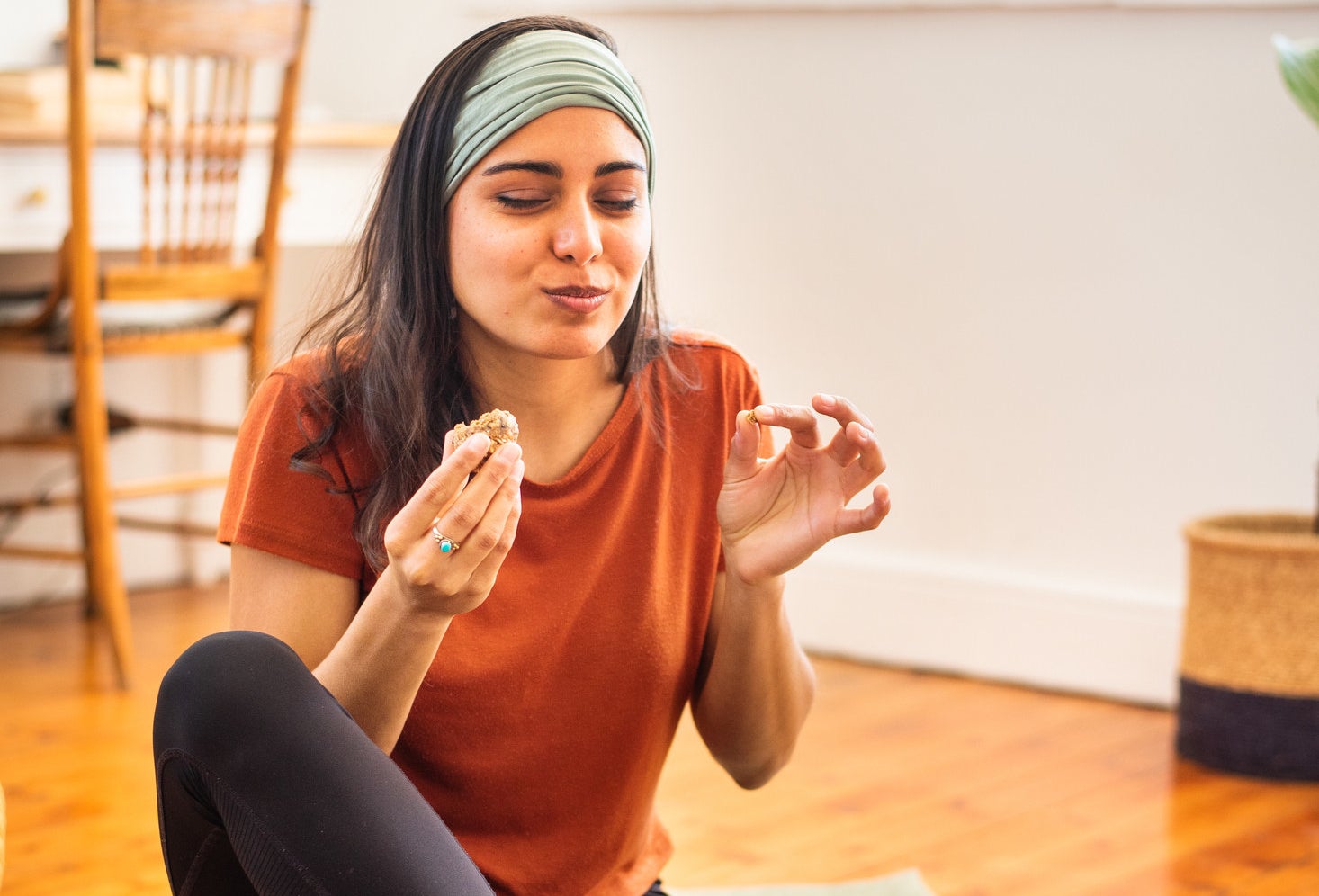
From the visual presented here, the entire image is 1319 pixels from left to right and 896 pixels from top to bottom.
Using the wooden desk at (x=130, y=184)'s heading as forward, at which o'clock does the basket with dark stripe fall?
The basket with dark stripe is roughly at 10 o'clock from the wooden desk.

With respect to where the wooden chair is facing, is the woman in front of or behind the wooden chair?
behind

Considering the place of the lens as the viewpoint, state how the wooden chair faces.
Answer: facing away from the viewer and to the left of the viewer

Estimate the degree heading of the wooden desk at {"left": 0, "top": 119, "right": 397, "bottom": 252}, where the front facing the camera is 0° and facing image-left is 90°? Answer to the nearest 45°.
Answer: approximately 0°
